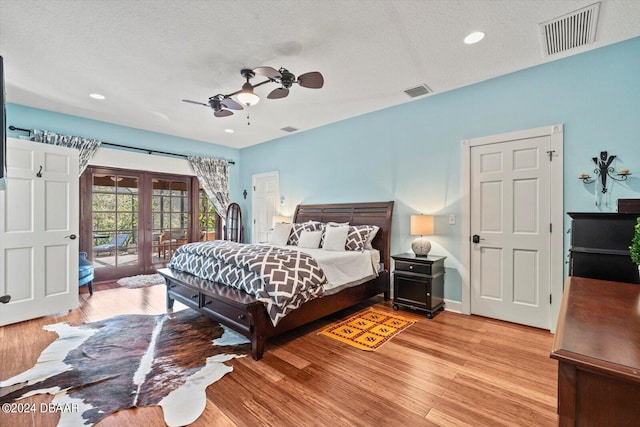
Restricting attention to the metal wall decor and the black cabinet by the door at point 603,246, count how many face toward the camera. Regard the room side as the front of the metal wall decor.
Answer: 2

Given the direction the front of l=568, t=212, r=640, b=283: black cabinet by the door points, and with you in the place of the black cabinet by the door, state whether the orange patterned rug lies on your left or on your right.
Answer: on your right

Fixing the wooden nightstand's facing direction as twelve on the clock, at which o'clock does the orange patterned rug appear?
The orange patterned rug is roughly at 12 o'clock from the wooden nightstand.

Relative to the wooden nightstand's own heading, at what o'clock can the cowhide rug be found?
The cowhide rug is roughly at 12 o'clock from the wooden nightstand.

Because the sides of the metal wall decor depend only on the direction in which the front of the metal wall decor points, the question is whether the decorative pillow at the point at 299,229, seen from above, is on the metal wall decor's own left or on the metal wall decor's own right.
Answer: on the metal wall decor's own right

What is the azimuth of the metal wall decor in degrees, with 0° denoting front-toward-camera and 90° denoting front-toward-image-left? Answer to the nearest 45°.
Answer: approximately 0°

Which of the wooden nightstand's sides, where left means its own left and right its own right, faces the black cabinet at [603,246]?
left

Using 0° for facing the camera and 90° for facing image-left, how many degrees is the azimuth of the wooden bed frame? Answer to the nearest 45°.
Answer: approximately 45°

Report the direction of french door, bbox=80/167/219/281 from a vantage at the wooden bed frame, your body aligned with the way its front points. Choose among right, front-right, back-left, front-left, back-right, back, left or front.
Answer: right
